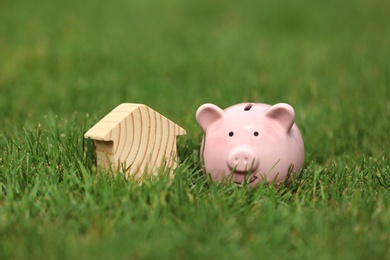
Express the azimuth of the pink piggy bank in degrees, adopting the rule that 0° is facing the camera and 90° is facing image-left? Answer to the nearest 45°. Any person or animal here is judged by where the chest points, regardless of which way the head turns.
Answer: approximately 0°

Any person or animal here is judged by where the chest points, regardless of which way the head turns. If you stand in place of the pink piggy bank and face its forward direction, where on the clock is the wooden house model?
The wooden house model is roughly at 3 o'clock from the pink piggy bank.
